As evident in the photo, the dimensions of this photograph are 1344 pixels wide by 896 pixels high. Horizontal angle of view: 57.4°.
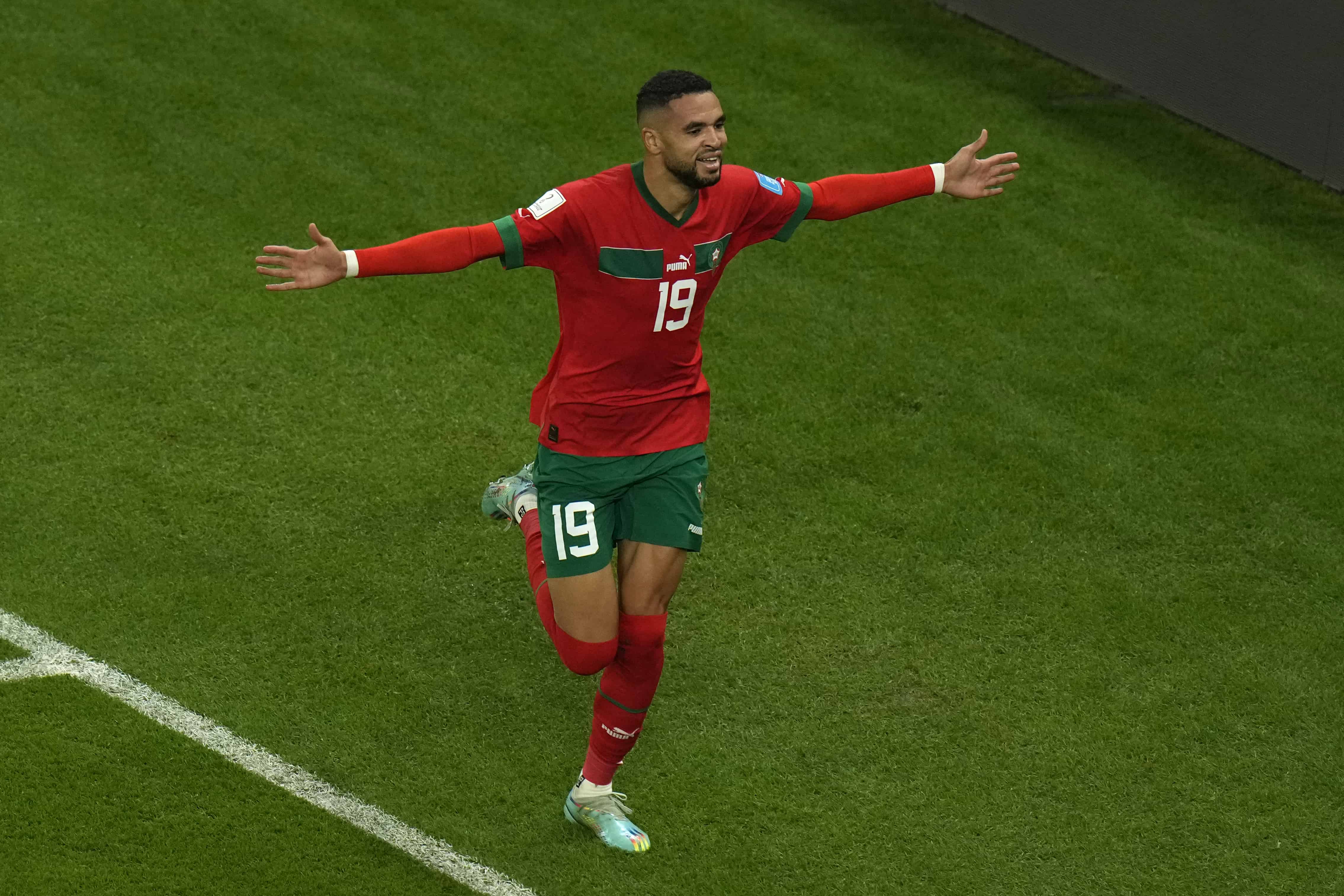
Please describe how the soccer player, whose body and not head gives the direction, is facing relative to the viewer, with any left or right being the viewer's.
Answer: facing the viewer and to the right of the viewer

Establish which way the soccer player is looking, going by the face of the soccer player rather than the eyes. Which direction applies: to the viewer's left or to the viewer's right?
to the viewer's right
